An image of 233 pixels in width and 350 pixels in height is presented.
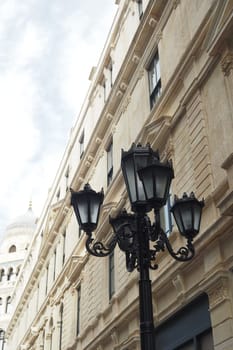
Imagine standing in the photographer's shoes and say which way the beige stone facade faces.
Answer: facing the viewer and to the left of the viewer
